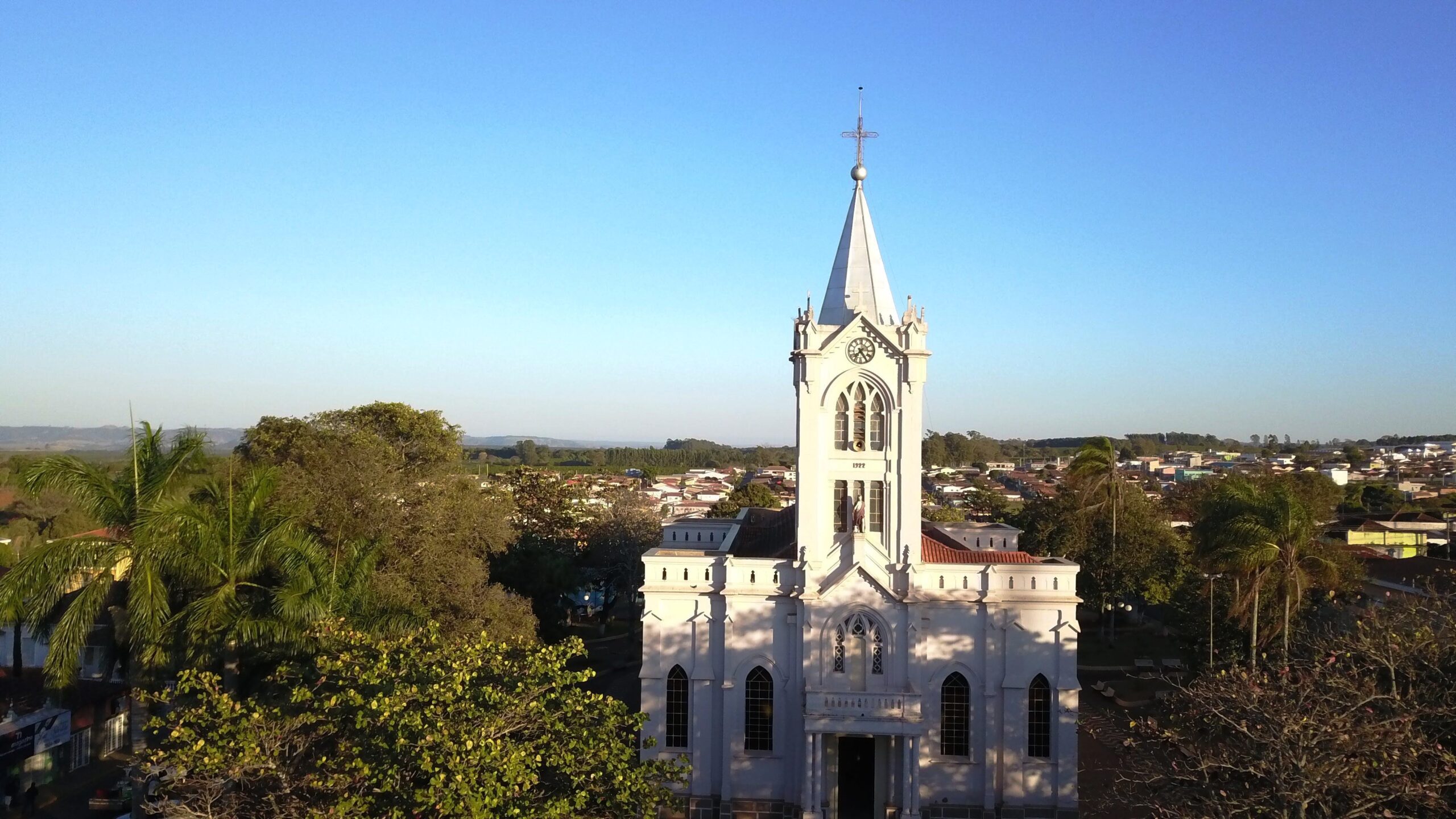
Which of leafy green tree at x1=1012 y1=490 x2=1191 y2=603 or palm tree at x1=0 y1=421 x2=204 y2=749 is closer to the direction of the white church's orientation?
the palm tree

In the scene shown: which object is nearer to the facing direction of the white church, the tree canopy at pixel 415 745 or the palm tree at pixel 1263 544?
the tree canopy

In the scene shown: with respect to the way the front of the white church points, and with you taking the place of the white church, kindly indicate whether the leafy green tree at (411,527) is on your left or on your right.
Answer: on your right

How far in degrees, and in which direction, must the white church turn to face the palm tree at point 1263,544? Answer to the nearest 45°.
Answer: approximately 90° to its left

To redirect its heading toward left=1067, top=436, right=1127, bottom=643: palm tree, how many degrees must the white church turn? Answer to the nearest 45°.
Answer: approximately 135° to its left

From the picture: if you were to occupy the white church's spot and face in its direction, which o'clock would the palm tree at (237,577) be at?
The palm tree is roughly at 2 o'clock from the white church.

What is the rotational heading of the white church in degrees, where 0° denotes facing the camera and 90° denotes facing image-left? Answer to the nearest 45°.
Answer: approximately 0°

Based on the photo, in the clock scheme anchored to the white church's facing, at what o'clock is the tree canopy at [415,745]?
The tree canopy is roughly at 1 o'clock from the white church.

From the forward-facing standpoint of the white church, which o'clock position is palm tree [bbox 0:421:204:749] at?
The palm tree is roughly at 2 o'clock from the white church.

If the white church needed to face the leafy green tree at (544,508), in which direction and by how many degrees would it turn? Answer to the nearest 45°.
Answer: approximately 135° to its right

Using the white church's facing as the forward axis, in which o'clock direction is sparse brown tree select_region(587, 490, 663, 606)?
The sparse brown tree is roughly at 5 o'clock from the white church.

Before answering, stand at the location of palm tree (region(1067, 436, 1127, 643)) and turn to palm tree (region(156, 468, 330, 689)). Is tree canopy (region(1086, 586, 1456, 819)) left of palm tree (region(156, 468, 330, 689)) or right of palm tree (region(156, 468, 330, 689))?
left
